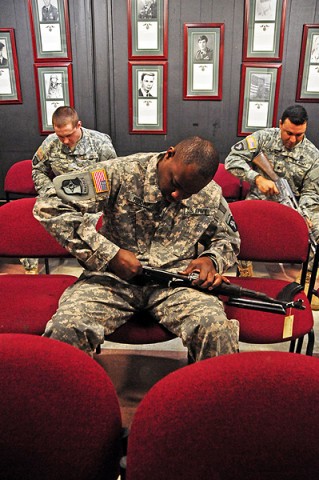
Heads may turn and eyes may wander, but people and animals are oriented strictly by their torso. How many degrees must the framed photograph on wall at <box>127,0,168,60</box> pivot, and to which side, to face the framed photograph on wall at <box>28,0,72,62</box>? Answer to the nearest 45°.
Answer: approximately 90° to its right

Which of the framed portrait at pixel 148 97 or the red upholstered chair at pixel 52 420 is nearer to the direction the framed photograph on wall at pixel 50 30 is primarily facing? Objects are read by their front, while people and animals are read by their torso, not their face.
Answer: the red upholstered chair

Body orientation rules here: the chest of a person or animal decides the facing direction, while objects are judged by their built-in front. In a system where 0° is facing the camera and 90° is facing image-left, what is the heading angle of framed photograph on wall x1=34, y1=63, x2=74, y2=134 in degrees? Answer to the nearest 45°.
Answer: approximately 0°

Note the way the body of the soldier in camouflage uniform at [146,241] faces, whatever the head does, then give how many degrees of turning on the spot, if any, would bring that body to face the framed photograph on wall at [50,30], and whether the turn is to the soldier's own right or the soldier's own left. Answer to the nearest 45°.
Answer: approximately 180°

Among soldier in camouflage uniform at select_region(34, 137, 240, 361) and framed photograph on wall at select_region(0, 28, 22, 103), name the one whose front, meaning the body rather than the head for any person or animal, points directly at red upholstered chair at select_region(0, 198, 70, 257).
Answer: the framed photograph on wall

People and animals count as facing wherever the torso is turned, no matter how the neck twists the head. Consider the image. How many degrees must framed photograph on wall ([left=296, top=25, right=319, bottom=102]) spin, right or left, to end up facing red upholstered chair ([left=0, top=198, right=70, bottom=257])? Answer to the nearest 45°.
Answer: approximately 45° to its right

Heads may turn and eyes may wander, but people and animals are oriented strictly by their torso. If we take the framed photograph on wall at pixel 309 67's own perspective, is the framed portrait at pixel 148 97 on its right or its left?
on its right

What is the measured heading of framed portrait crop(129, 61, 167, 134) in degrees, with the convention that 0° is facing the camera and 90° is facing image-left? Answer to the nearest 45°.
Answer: approximately 0°

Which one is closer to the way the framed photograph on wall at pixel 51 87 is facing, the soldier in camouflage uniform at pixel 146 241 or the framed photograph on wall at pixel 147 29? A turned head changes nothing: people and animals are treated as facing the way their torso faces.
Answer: the soldier in camouflage uniform
